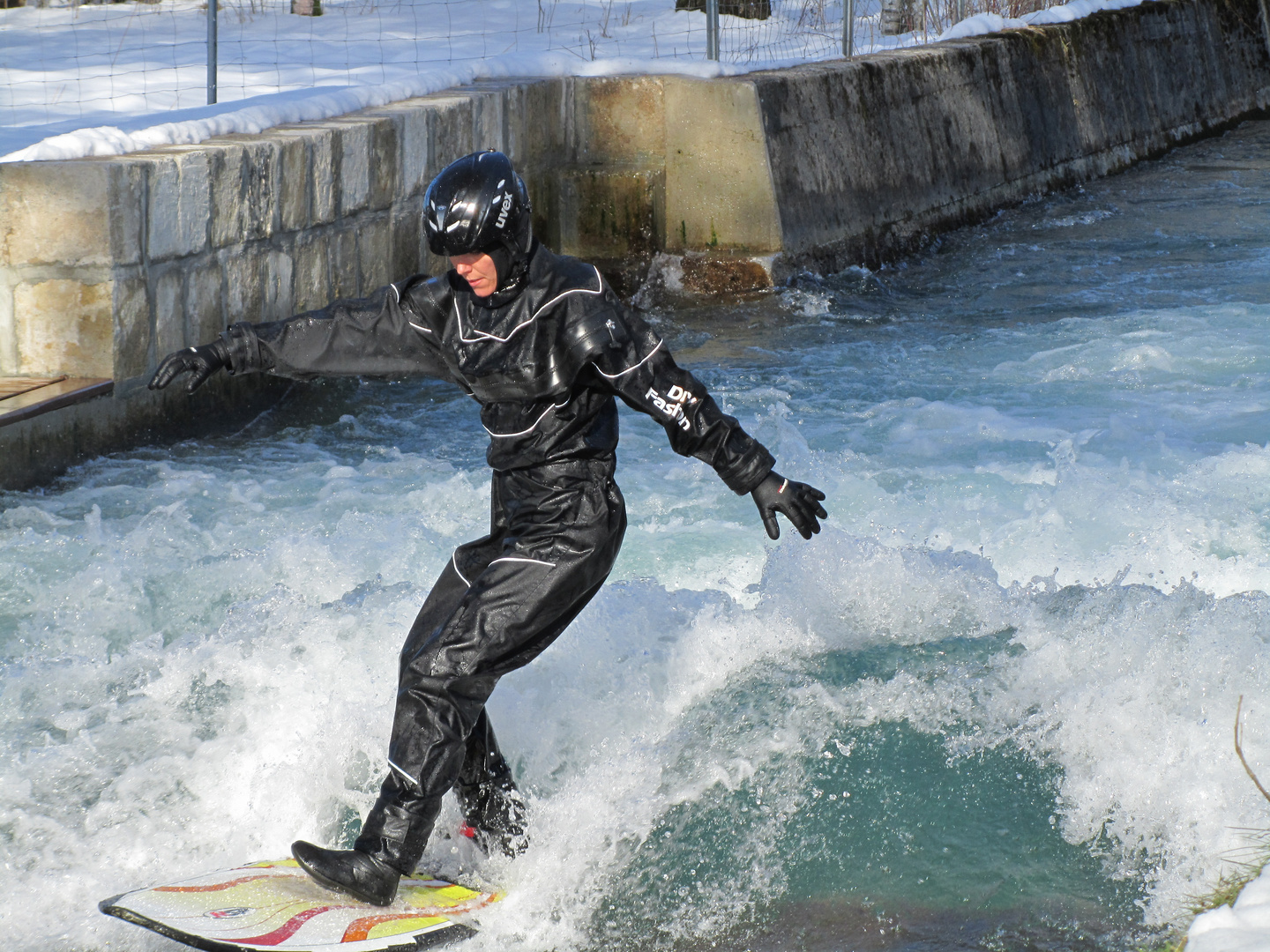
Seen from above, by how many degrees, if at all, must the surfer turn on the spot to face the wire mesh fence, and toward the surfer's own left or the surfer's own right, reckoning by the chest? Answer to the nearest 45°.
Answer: approximately 135° to the surfer's own right

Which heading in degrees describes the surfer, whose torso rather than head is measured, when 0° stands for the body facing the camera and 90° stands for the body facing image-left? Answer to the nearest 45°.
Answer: approximately 45°

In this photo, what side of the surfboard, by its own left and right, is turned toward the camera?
left

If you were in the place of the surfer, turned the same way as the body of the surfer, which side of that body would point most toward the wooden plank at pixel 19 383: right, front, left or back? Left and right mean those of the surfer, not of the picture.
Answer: right
